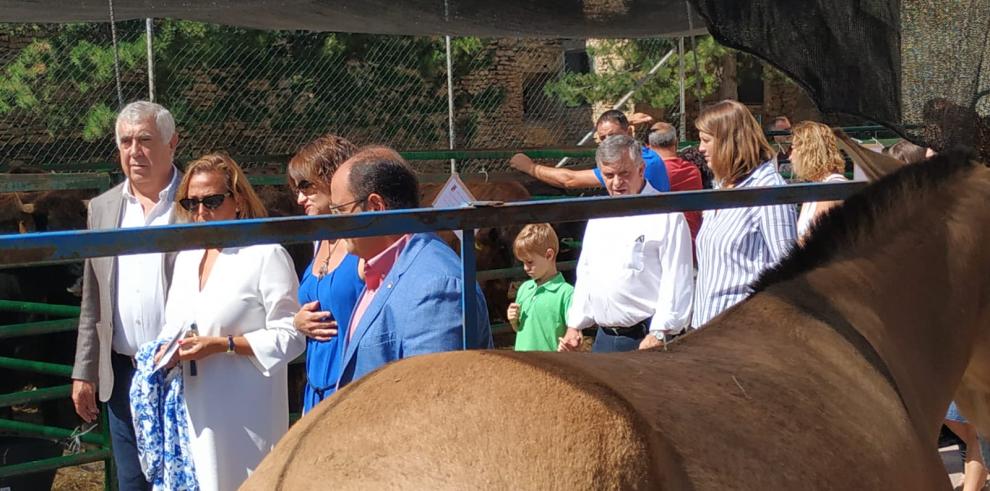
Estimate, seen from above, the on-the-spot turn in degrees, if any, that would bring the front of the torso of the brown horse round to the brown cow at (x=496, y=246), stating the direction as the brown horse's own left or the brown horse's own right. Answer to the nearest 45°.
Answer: approximately 45° to the brown horse's own left

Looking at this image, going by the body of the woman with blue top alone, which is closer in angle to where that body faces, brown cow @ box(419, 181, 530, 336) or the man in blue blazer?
the man in blue blazer

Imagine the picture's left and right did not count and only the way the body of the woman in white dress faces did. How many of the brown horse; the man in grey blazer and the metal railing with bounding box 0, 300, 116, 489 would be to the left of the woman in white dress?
1

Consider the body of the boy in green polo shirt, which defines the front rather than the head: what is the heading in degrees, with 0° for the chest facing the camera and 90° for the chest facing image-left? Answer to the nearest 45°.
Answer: approximately 45°

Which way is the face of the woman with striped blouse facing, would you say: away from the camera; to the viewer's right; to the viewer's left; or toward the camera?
to the viewer's left

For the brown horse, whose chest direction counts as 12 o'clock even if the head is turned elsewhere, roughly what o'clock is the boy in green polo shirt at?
The boy in green polo shirt is roughly at 10 o'clock from the brown horse.

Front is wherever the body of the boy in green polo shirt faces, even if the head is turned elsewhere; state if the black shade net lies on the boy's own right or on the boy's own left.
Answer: on the boy's own left

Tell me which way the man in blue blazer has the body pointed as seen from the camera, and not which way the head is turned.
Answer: to the viewer's left

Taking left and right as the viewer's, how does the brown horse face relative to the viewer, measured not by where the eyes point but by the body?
facing away from the viewer and to the right of the viewer

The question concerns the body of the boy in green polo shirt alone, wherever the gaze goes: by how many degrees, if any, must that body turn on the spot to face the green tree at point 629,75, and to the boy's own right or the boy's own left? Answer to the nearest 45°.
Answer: approximately 135° to the boy's own right

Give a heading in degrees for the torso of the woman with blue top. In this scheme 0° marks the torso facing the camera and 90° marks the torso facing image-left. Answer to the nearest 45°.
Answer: approximately 45°
